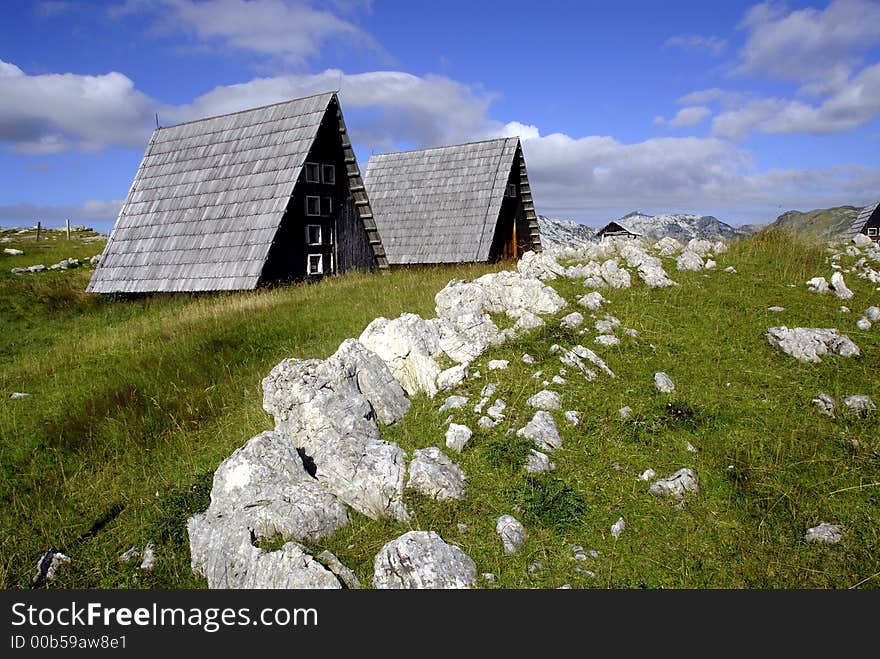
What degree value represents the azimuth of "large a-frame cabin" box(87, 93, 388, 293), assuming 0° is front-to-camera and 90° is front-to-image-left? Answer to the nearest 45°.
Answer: approximately 315°

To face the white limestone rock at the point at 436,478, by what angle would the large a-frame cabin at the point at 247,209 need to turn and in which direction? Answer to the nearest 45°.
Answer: approximately 45° to its right

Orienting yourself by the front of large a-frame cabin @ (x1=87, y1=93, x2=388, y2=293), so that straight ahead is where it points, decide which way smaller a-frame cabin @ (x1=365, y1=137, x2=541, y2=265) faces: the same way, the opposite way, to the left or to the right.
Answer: the same way

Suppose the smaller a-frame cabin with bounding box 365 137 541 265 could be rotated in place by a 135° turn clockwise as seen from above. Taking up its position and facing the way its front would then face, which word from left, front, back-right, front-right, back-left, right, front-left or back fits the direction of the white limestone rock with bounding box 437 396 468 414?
left

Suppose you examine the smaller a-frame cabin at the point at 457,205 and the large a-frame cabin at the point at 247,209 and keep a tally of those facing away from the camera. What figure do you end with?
0

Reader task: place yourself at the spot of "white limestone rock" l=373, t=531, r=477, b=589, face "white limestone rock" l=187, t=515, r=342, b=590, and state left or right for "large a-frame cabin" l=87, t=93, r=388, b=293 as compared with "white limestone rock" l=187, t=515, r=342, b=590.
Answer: right

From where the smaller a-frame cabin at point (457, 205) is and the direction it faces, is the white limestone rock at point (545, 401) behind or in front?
in front

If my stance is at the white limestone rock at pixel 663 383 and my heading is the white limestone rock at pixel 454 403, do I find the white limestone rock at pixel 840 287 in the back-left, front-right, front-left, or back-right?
back-right

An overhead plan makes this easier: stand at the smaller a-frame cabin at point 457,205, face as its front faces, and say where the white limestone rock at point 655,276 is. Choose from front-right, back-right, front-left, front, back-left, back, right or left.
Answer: front-right

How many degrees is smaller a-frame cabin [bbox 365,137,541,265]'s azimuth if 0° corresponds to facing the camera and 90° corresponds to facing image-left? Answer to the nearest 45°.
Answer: approximately 315°

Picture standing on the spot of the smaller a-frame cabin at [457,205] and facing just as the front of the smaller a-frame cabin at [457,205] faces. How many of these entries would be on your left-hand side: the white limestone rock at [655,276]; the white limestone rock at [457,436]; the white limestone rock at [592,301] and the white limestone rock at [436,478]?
0

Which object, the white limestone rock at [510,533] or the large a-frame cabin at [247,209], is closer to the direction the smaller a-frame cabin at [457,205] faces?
the white limestone rock

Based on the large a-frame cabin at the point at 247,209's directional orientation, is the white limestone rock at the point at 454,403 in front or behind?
in front

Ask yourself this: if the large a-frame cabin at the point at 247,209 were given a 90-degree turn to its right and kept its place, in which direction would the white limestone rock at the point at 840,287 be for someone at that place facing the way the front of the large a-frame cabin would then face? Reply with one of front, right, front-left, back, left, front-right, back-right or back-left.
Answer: left
